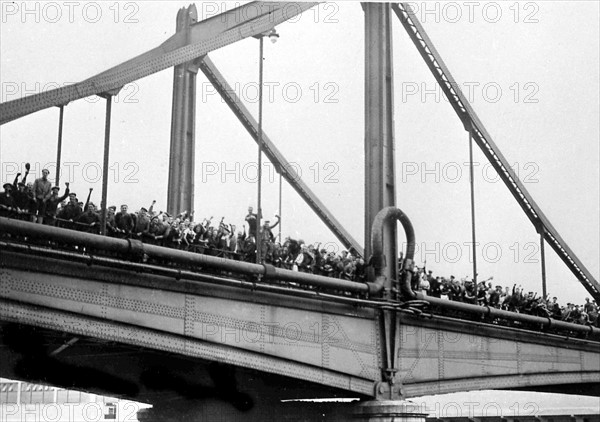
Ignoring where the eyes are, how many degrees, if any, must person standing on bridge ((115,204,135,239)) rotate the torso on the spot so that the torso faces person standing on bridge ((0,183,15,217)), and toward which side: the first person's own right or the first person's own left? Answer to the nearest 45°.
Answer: approximately 45° to the first person's own right

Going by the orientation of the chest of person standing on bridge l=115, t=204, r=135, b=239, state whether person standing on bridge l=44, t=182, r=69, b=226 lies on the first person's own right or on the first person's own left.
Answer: on the first person's own right

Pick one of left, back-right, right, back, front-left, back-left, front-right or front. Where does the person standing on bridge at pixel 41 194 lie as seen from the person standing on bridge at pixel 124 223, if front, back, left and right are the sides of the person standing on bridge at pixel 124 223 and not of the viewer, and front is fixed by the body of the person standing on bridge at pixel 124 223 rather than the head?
front-right

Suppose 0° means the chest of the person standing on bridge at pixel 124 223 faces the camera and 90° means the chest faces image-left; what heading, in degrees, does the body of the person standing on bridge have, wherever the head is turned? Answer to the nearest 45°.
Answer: approximately 0°
